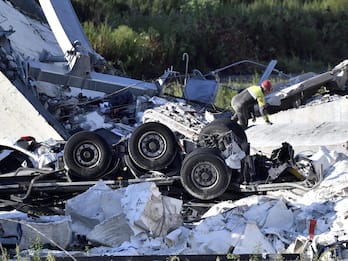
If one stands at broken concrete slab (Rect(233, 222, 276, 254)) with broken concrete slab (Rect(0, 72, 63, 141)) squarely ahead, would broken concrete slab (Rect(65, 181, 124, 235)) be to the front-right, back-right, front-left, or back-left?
front-left

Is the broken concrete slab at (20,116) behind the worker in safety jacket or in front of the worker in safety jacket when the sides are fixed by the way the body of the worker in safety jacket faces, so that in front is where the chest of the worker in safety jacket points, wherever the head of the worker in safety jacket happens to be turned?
behind

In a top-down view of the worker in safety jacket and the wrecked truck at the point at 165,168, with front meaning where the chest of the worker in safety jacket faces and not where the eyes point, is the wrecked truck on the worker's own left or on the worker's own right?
on the worker's own right

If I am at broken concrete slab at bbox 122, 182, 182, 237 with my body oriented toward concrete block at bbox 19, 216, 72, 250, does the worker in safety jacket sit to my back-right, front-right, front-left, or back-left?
back-right

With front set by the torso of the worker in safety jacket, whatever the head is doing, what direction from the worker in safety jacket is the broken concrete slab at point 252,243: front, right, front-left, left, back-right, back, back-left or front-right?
right

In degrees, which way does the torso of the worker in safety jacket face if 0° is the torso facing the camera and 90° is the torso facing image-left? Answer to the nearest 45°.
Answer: approximately 270°

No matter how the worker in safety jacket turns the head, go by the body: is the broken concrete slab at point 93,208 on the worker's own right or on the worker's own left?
on the worker's own right

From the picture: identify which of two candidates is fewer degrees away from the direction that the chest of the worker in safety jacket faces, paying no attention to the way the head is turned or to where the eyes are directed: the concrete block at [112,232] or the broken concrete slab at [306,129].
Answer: the broken concrete slab
